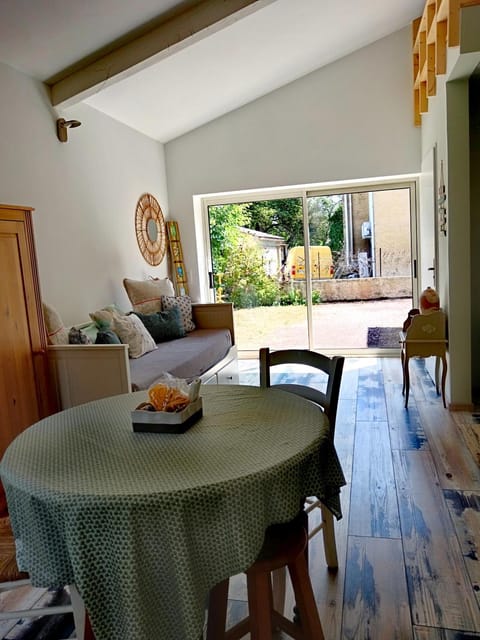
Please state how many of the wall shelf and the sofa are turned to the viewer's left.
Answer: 1

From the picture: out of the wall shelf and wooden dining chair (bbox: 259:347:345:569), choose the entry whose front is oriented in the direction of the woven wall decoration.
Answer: the wall shelf

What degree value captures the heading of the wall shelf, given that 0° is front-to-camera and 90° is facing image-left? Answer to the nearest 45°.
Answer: approximately 90°

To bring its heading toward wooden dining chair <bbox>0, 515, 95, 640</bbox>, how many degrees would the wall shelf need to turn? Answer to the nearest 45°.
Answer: approximately 90° to its left

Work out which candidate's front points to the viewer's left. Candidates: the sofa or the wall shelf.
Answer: the wall shelf

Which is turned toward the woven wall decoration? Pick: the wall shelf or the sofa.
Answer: the wall shelf

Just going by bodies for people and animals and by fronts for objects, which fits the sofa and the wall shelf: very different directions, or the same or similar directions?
very different directions

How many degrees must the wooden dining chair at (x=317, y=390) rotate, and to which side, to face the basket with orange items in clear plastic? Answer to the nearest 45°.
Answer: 0° — it already faces it

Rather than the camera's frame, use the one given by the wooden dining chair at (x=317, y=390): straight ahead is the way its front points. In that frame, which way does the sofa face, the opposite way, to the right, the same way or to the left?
to the left
